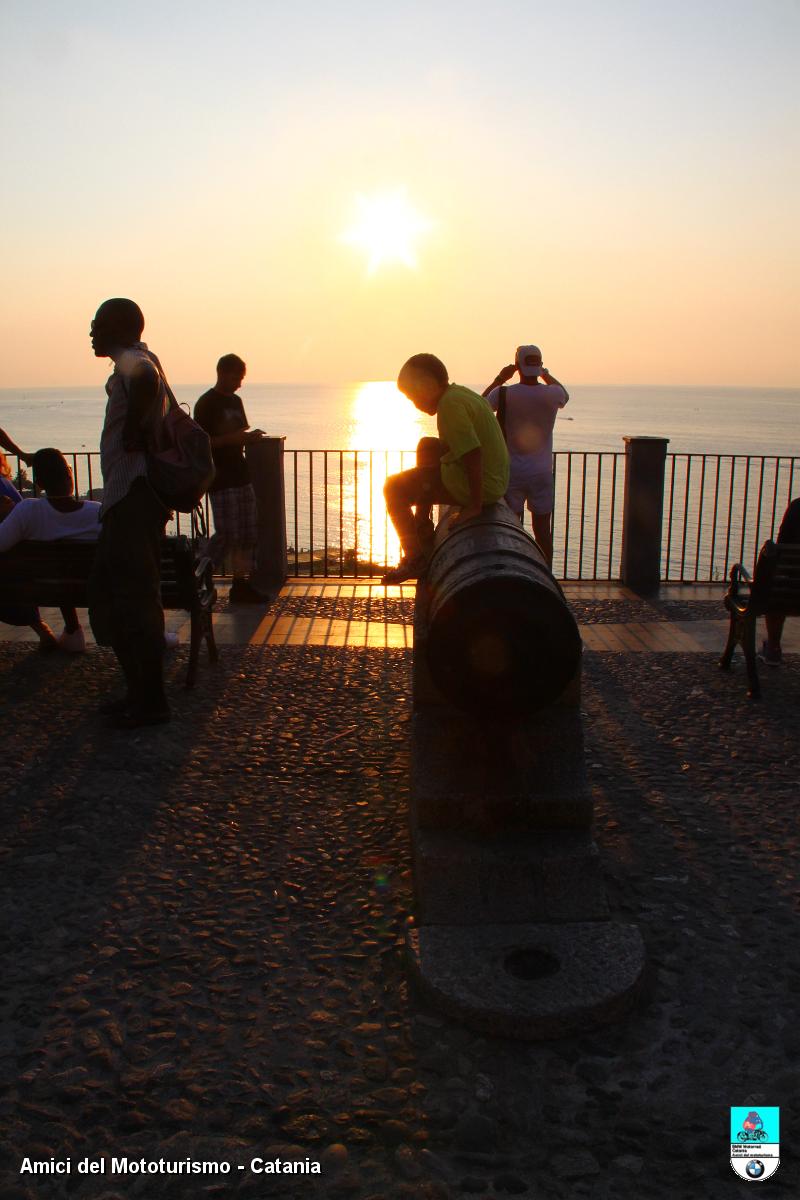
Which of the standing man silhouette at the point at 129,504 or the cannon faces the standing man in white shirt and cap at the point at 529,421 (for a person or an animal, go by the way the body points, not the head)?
the cannon

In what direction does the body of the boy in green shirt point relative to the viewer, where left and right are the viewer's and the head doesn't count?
facing to the left of the viewer

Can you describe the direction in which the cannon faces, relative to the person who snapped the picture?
facing away from the viewer

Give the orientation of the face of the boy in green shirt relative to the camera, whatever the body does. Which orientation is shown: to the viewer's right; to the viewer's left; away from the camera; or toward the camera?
to the viewer's left

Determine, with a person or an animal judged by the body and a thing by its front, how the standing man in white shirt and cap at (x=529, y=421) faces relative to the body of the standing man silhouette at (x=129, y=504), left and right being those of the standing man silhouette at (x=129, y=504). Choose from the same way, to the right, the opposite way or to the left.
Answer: to the right

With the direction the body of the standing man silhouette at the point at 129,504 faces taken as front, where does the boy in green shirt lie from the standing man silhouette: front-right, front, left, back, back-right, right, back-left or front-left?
back

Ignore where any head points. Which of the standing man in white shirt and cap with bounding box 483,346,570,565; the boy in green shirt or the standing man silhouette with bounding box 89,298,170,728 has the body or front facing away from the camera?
the standing man in white shirt and cap with bounding box 483,346,570,565

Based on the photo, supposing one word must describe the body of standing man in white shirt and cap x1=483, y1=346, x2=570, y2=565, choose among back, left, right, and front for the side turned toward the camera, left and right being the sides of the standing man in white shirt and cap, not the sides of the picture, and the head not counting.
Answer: back

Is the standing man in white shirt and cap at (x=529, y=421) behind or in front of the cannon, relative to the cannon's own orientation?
in front

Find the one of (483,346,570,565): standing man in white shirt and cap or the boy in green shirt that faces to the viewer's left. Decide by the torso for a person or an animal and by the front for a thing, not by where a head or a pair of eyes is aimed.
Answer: the boy in green shirt
